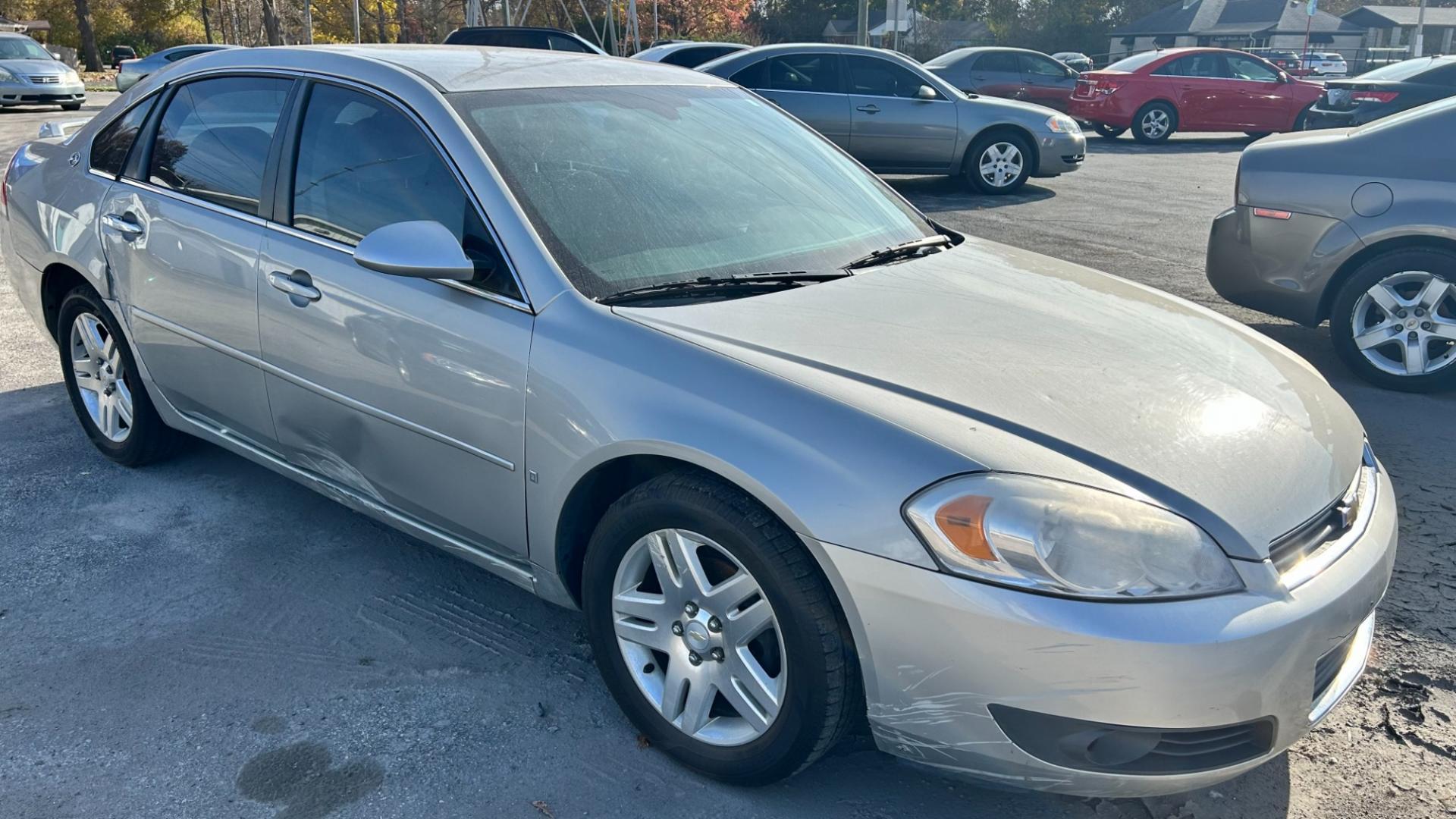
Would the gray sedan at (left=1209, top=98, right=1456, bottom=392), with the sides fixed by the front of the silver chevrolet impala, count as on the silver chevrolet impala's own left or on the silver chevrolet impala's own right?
on the silver chevrolet impala's own left

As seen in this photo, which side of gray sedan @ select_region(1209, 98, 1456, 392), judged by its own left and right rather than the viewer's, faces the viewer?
right

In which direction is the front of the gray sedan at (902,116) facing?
to the viewer's right

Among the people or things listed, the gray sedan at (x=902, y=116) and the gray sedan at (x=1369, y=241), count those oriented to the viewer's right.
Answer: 2

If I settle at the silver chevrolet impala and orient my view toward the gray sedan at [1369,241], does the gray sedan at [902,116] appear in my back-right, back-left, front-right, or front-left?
front-left

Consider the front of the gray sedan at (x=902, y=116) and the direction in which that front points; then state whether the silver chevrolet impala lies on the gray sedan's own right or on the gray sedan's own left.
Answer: on the gray sedan's own right

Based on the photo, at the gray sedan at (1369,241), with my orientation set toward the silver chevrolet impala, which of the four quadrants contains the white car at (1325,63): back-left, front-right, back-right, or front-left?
back-right

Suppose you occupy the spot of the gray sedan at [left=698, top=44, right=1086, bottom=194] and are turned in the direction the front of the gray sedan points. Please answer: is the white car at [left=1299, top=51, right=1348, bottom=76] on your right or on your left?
on your left

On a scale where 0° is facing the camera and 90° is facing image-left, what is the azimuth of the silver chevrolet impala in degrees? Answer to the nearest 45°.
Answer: approximately 315°

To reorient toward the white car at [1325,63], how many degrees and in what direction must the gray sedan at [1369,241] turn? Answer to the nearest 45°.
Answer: approximately 90° to its left
